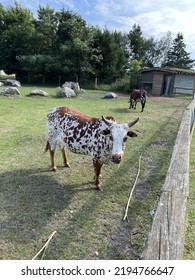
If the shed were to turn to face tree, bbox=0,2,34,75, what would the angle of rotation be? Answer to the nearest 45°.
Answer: approximately 90° to its right

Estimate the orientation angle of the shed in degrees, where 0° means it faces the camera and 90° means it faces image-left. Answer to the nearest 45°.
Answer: approximately 0°

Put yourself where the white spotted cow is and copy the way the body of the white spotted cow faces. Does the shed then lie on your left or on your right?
on your left

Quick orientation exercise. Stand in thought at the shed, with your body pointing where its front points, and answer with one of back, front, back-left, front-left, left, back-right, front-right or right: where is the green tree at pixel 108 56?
back-right

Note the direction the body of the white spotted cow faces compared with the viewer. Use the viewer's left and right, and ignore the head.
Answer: facing the viewer and to the right of the viewer

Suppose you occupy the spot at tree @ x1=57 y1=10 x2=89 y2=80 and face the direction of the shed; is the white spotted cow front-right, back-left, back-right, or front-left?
front-right

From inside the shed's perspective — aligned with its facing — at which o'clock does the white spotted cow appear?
The white spotted cow is roughly at 12 o'clock from the shed.

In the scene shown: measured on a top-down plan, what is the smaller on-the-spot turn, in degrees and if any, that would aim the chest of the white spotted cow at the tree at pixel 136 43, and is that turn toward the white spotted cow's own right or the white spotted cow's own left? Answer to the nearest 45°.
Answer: approximately 135° to the white spotted cow's own left

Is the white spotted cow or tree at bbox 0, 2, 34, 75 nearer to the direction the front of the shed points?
the white spotted cow

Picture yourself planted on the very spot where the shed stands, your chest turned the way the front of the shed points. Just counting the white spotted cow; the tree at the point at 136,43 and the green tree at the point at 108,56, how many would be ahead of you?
1

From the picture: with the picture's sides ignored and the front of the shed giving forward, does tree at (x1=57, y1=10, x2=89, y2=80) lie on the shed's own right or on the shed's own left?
on the shed's own right

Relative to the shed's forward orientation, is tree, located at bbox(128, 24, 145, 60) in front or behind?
behind

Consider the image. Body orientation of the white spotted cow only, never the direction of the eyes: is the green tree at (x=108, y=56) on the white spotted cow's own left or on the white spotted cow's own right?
on the white spotted cow's own left

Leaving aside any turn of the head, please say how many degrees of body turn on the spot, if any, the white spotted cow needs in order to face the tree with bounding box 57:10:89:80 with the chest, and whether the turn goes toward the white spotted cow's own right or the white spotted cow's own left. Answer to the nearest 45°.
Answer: approximately 135° to the white spotted cow's own left
